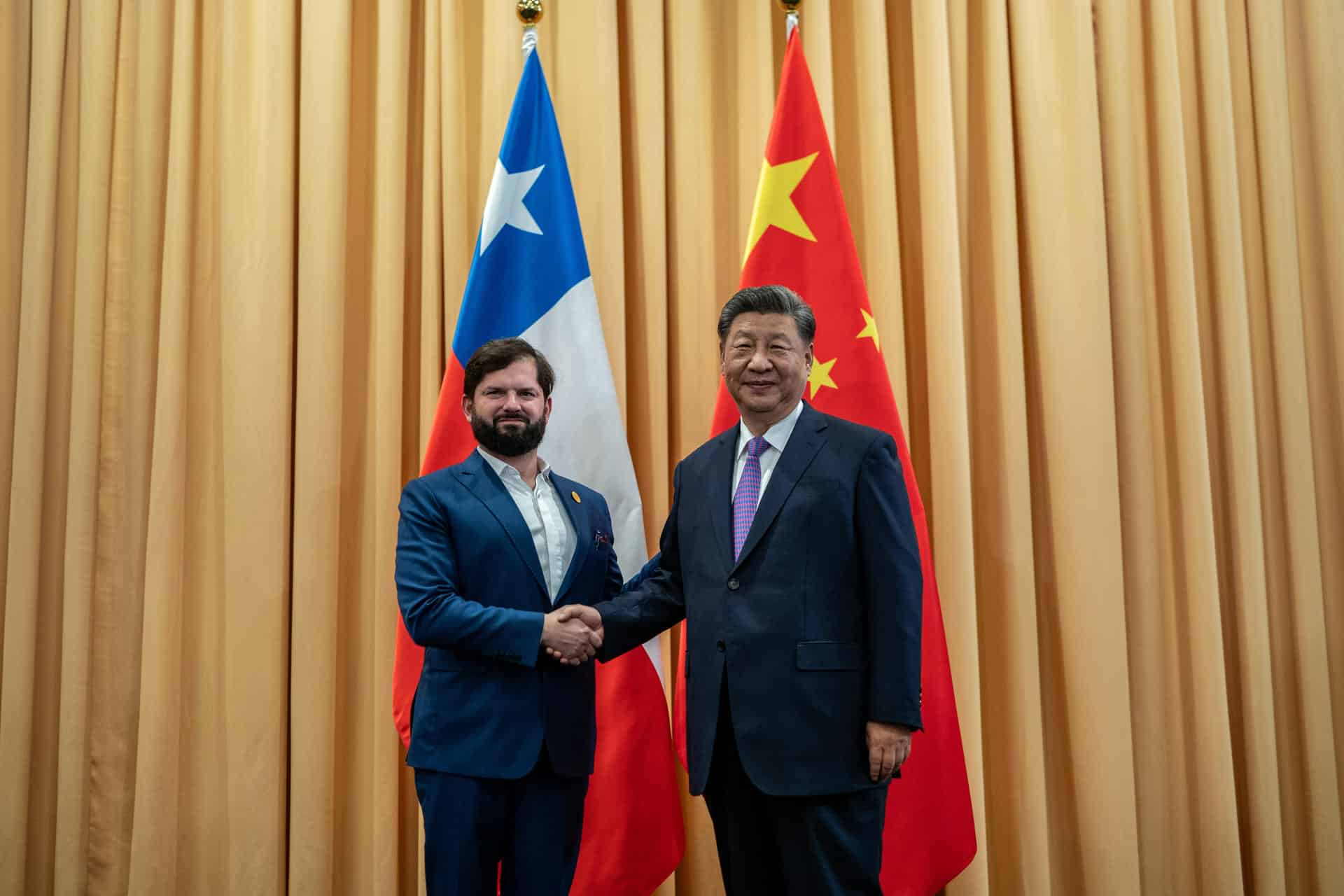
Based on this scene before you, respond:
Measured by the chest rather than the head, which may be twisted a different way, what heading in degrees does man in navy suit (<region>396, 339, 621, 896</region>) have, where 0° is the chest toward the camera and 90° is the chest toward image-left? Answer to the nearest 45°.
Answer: approximately 315°

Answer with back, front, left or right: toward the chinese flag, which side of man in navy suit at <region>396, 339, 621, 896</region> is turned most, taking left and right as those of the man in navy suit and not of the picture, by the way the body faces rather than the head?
left
